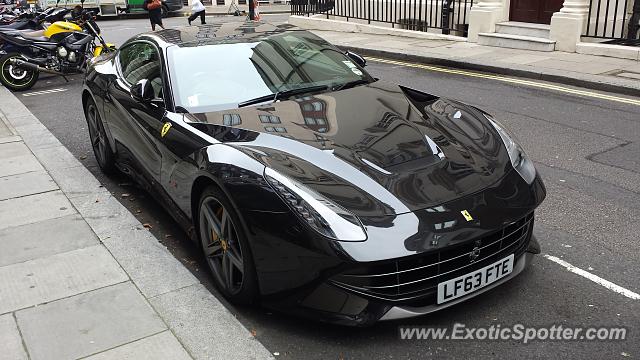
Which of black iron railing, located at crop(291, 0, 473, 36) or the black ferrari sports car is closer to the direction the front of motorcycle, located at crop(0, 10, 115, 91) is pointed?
the black iron railing

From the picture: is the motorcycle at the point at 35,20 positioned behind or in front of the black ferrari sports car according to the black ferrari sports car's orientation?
behind

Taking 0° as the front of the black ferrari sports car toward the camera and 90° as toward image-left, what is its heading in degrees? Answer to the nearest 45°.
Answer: approximately 315°

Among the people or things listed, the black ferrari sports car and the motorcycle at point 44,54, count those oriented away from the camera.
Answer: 0

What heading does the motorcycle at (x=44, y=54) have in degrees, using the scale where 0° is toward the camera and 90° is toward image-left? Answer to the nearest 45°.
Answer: approximately 270°

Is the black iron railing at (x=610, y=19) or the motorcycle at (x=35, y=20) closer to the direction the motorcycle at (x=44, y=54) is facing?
the black iron railing

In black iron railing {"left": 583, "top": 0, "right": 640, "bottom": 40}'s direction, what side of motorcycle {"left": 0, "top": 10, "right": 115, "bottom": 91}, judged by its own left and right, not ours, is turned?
front

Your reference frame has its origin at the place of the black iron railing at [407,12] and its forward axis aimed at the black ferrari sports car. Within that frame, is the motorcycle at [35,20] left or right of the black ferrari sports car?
right

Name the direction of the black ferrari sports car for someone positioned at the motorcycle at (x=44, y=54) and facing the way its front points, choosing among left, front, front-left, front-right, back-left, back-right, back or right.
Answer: right

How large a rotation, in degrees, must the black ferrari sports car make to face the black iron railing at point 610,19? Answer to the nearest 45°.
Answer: approximately 90° to its left

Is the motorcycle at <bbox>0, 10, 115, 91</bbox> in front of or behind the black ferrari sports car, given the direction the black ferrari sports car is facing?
behind

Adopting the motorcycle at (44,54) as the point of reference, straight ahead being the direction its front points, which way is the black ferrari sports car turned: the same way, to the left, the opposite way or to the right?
to the right

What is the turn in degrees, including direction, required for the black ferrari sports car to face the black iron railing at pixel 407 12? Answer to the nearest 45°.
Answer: approximately 135° to its left
